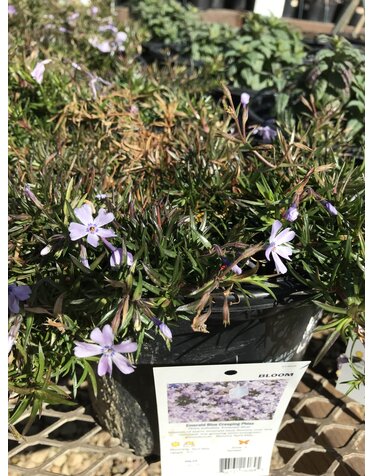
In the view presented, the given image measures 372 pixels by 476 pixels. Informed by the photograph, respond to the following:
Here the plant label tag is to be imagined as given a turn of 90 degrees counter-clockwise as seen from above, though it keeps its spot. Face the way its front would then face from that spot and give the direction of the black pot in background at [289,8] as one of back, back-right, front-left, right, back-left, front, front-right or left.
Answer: left

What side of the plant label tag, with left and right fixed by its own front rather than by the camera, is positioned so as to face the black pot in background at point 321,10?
back

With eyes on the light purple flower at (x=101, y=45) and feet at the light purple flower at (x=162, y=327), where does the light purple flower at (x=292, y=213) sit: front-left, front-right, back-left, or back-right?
front-right

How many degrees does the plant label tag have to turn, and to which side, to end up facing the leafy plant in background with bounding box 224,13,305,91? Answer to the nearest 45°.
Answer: approximately 180°

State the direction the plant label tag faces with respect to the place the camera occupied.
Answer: facing the viewer

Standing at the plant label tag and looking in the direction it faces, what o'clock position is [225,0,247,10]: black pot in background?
The black pot in background is roughly at 6 o'clock from the plant label tag.

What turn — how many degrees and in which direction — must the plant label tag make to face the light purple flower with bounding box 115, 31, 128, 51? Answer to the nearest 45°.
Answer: approximately 180°

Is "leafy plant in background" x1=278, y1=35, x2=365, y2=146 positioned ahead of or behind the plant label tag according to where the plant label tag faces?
behind

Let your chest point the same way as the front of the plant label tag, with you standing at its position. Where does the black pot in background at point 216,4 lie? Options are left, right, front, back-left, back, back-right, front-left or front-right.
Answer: back
